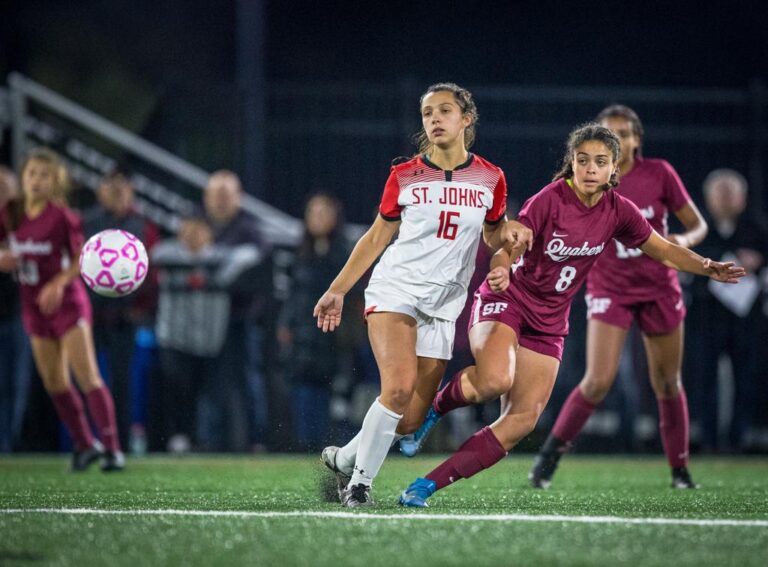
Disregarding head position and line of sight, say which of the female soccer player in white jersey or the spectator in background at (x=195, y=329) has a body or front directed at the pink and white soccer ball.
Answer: the spectator in background

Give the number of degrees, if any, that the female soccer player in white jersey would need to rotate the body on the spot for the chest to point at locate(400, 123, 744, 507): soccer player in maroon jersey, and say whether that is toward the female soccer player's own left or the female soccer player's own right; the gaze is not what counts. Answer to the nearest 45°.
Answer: approximately 90° to the female soccer player's own left

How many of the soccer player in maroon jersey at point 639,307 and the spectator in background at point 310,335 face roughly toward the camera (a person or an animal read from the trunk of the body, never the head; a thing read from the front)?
2

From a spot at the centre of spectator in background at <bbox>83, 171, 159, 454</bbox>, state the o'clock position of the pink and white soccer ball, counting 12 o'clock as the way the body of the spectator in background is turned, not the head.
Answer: The pink and white soccer ball is roughly at 12 o'clock from the spectator in background.

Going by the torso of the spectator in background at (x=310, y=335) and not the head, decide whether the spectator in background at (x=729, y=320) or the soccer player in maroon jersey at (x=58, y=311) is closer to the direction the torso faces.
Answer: the soccer player in maroon jersey

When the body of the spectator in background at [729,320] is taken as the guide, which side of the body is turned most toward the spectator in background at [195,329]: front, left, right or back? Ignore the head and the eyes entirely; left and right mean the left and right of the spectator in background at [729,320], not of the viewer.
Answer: right

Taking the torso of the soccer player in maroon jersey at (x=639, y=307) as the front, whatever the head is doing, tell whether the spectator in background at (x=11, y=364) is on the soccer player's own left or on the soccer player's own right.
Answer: on the soccer player's own right

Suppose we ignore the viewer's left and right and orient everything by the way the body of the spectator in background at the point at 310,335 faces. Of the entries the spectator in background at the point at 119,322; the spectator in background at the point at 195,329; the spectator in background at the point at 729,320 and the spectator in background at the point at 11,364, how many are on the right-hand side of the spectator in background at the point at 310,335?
3

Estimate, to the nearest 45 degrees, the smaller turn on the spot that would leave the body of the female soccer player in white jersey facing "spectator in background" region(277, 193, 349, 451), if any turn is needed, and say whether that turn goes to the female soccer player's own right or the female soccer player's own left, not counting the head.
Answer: approximately 180°

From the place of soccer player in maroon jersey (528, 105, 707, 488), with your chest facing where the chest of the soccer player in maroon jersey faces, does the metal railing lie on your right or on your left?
on your right
